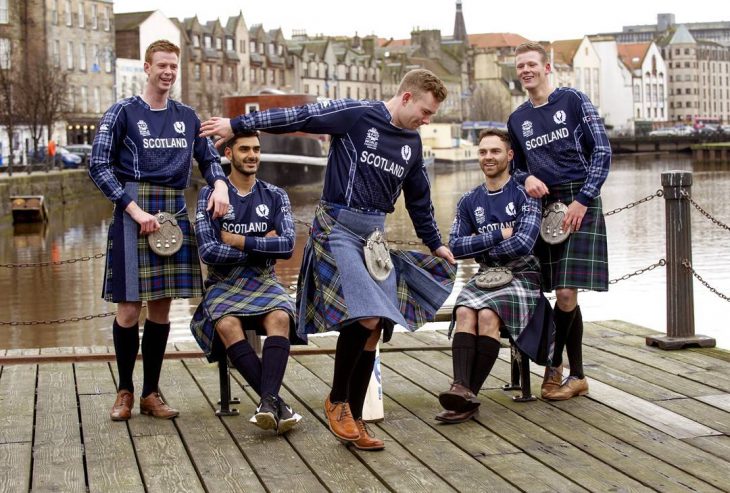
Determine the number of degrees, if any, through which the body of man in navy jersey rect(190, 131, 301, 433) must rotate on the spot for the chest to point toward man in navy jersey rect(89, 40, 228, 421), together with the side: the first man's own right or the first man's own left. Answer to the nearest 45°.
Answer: approximately 90° to the first man's own right

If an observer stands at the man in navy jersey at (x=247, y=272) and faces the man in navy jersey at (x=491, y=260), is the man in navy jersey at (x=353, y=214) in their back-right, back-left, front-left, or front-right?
front-right

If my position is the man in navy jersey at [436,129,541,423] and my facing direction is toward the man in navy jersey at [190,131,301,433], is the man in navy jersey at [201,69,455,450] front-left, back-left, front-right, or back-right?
front-left

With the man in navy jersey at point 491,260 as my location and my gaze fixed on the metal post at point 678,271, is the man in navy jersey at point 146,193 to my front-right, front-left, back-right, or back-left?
back-left

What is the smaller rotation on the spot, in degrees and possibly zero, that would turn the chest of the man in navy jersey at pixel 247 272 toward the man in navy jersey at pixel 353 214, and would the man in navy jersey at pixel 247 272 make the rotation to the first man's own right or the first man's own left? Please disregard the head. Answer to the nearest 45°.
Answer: approximately 45° to the first man's own left

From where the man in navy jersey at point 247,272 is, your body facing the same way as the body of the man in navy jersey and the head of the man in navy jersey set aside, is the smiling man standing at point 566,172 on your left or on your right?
on your left

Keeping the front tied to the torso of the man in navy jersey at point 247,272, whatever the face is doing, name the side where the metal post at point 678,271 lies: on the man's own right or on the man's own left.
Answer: on the man's own left

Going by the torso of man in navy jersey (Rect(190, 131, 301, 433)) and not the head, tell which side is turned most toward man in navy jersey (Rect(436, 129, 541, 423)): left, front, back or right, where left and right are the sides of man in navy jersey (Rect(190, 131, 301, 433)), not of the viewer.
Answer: left

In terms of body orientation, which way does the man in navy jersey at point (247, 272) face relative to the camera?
toward the camera
